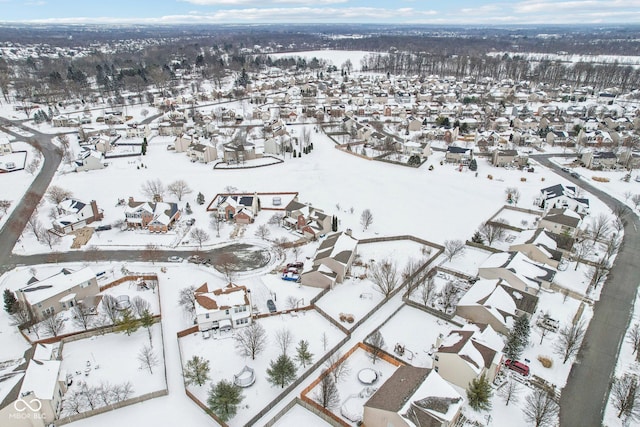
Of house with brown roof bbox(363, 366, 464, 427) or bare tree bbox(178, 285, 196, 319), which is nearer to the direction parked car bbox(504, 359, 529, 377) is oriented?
the bare tree

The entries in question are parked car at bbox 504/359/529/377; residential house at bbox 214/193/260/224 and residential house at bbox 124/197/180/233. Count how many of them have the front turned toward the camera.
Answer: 2

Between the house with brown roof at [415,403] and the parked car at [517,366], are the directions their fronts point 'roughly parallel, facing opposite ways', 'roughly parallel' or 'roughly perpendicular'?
roughly parallel, facing opposite ways

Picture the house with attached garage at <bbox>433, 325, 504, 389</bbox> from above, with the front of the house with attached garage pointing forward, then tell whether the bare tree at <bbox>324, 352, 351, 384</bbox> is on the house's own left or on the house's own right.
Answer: on the house's own right

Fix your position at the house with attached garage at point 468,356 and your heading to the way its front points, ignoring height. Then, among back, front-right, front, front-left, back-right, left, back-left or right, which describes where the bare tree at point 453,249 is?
back-left

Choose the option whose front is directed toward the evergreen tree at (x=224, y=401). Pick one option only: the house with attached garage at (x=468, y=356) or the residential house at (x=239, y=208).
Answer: the residential house

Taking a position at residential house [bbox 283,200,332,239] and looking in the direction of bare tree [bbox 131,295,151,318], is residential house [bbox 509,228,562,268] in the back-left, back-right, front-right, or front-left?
back-left

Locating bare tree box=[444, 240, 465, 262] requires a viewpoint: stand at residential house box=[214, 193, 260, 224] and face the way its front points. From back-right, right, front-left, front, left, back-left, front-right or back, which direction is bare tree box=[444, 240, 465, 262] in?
front-left

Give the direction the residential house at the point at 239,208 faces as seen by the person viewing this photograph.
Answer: facing the viewer

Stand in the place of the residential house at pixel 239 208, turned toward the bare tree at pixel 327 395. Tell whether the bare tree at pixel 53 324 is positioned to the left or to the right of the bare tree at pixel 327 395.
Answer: right

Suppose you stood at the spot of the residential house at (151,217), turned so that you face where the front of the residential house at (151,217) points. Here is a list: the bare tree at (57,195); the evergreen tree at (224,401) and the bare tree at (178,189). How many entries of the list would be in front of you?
1

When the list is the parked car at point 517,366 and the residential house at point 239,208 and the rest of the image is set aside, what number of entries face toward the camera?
1

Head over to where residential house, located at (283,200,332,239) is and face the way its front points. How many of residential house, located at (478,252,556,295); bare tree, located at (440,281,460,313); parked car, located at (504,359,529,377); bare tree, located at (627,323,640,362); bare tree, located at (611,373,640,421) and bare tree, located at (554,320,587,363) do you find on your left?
6

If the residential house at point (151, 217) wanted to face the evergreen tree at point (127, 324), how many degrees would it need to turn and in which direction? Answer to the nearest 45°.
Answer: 0° — it already faces it

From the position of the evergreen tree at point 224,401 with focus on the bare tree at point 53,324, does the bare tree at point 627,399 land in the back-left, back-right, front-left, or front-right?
back-right
